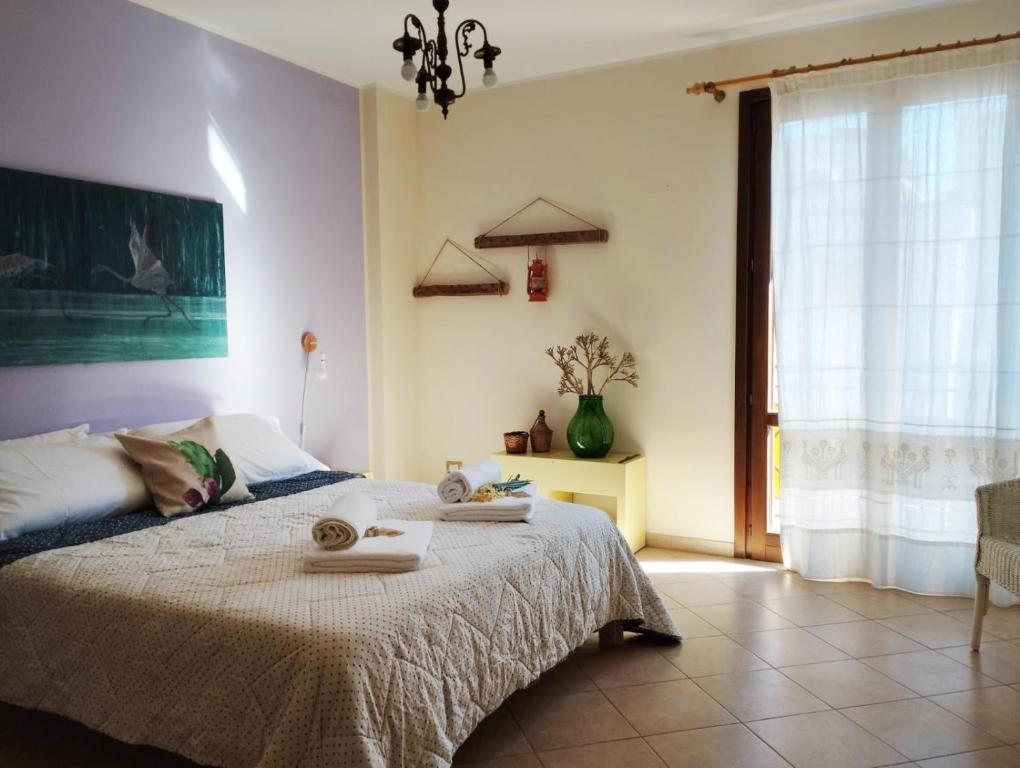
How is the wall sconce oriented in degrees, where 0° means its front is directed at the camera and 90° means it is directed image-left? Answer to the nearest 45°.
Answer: approximately 315°

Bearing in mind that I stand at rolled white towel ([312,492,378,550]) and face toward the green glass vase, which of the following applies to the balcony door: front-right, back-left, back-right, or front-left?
front-right

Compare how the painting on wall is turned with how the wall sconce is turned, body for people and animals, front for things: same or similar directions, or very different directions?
same or similar directions

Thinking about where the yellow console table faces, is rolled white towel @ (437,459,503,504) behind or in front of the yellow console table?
in front

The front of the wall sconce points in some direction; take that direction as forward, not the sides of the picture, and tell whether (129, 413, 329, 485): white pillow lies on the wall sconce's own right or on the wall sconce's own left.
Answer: on the wall sconce's own right

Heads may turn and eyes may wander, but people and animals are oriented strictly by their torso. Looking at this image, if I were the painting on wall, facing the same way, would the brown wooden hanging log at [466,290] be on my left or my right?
on my left

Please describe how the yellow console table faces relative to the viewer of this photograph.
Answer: facing the viewer and to the left of the viewer

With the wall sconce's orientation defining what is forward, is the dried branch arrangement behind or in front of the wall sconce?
in front

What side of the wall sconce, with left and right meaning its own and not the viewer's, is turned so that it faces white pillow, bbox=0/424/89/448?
right

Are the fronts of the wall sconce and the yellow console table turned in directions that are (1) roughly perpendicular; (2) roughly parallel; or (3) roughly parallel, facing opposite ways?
roughly perpendicular

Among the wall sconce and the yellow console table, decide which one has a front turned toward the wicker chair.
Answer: the wall sconce

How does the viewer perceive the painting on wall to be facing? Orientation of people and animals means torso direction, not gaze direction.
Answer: facing the viewer and to the right of the viewer

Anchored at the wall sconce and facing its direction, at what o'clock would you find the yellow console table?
The yellow console table is roughly at 11 o'clock from the wall sconce.
